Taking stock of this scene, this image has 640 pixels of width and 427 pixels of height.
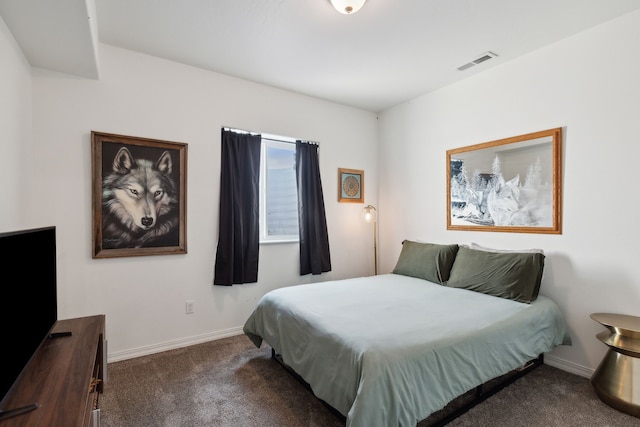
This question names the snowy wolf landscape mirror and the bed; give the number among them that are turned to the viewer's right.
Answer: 0

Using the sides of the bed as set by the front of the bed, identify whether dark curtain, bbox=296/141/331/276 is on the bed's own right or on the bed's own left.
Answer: on the bed's own right

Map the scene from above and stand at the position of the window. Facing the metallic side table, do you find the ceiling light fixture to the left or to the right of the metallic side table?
right

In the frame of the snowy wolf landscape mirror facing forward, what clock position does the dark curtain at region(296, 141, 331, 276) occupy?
The dark curtain is roughly at 1 o'clock from the snowy wolf landscape mirror.

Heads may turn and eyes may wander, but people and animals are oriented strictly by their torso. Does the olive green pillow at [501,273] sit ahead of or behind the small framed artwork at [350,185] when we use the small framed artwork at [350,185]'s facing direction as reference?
ahead

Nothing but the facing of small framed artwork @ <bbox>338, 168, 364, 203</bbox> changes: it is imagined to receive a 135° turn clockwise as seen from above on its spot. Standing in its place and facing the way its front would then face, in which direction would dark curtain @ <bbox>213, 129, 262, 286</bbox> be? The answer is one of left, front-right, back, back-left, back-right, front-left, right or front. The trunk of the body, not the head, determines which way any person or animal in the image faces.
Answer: front-left

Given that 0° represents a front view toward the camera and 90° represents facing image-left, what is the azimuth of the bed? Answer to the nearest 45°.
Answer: approximately 45°

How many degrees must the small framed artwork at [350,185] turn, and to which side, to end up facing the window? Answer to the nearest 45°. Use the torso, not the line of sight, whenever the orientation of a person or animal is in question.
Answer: approximately 90° to its right

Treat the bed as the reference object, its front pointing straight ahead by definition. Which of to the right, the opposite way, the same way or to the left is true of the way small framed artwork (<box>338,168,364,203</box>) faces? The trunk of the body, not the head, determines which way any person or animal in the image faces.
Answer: to the left

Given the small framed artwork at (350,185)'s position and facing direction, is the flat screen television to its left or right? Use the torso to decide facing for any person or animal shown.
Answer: on its right

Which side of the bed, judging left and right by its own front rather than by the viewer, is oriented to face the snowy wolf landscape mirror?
back

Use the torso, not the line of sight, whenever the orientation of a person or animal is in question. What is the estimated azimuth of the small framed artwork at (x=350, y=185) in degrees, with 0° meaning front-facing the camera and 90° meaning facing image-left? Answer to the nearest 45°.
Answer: approximately 315°

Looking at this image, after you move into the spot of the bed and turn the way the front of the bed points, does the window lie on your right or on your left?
on your right

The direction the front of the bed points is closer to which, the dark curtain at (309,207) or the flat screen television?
the flat screen television

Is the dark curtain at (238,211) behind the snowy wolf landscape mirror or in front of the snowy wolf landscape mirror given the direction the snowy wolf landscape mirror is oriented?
in front
